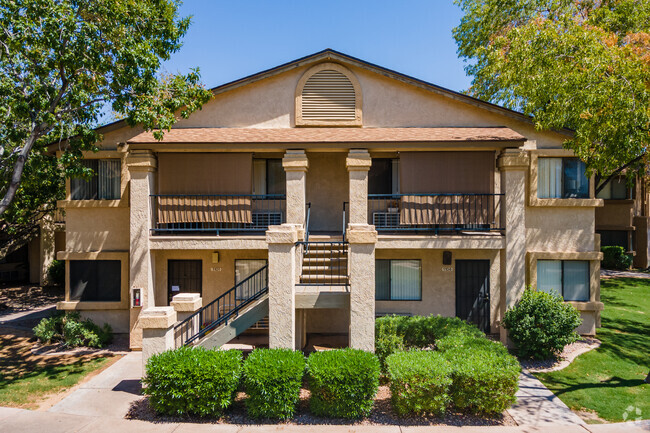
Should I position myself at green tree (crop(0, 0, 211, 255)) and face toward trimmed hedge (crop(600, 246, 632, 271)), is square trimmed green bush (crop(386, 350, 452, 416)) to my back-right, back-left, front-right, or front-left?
front-right

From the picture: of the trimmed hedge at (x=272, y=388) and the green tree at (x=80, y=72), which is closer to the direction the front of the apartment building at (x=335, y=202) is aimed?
the trimmed hedge

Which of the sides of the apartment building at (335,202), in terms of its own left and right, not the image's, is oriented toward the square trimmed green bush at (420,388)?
front

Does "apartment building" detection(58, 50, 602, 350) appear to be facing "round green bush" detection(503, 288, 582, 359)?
no

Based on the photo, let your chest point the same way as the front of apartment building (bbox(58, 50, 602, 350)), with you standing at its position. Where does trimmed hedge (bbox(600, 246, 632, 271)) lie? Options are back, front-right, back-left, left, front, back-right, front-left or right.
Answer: back-left

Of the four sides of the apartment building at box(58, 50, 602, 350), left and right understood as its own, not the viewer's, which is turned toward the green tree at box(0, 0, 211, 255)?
right

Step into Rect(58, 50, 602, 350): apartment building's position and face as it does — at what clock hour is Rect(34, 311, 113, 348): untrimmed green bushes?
The untrimmed green bushes is roughly at 3 o'clock from the apartment building.

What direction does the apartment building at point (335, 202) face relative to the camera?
toward the camera

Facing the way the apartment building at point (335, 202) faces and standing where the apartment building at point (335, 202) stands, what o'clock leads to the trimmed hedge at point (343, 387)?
The trimmed hedge is roughly at 12 o'clock from the apartment building.

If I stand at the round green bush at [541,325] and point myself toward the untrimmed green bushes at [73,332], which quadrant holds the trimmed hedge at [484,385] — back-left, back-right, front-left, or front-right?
front-left

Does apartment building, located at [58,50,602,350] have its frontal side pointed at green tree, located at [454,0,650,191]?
no

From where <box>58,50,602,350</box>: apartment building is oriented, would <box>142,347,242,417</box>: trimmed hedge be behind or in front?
in front

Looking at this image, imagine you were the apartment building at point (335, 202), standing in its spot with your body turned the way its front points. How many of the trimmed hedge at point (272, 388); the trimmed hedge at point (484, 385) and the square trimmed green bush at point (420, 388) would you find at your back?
0
